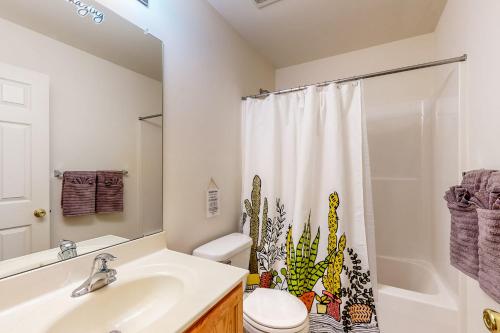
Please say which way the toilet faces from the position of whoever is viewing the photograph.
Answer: facing the viewer and to the right of the viewer

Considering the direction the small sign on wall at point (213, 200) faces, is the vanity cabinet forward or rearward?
forward

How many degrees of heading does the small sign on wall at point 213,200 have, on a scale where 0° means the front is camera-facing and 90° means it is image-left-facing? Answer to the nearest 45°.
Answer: approximately 315°

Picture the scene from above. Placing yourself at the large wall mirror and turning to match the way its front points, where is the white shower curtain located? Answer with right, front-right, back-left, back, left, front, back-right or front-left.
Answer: front-left

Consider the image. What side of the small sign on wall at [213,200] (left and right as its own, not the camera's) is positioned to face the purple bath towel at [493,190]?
front

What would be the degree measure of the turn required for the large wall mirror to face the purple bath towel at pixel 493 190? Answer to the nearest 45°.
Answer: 0° — it already faces it

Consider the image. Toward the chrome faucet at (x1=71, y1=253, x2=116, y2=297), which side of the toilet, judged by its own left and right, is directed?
right
